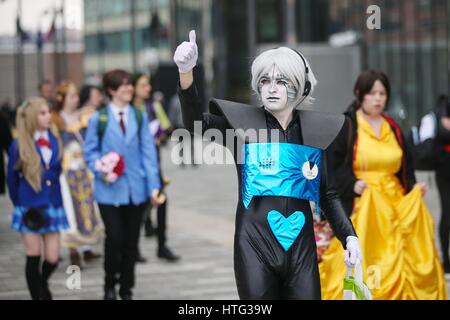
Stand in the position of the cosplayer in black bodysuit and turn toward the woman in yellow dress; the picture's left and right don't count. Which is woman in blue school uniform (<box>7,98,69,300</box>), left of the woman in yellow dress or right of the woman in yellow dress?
left

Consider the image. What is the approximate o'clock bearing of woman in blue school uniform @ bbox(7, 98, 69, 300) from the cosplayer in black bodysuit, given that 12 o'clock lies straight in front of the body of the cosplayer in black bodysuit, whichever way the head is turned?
The woman in blue school uniform is roughly at 5 o'clock from the cosplayer in black bodysuit.

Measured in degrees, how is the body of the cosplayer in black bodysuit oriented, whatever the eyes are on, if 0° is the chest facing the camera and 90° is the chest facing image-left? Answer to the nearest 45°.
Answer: approximately 0°

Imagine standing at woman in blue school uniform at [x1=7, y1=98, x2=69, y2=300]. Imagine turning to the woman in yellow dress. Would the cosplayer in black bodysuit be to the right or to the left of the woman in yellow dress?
right

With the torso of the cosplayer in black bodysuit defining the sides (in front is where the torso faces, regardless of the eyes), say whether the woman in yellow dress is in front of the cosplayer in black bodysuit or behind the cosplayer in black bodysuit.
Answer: behind
